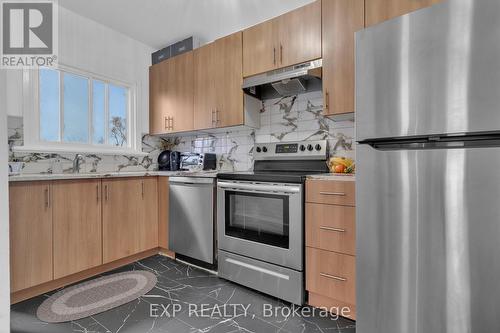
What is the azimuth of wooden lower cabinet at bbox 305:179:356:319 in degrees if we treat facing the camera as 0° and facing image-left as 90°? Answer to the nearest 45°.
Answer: approximately 45°

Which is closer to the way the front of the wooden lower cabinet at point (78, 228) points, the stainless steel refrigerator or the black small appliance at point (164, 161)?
the stainless steel refrigerator

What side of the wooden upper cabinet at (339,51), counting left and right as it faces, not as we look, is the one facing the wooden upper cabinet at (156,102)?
right

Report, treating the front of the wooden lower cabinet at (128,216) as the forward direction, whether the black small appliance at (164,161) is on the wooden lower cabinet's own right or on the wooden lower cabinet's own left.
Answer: on the wooden lower cabinet's own left

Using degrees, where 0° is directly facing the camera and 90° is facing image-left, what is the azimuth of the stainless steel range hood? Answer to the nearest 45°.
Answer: approximately 45°
